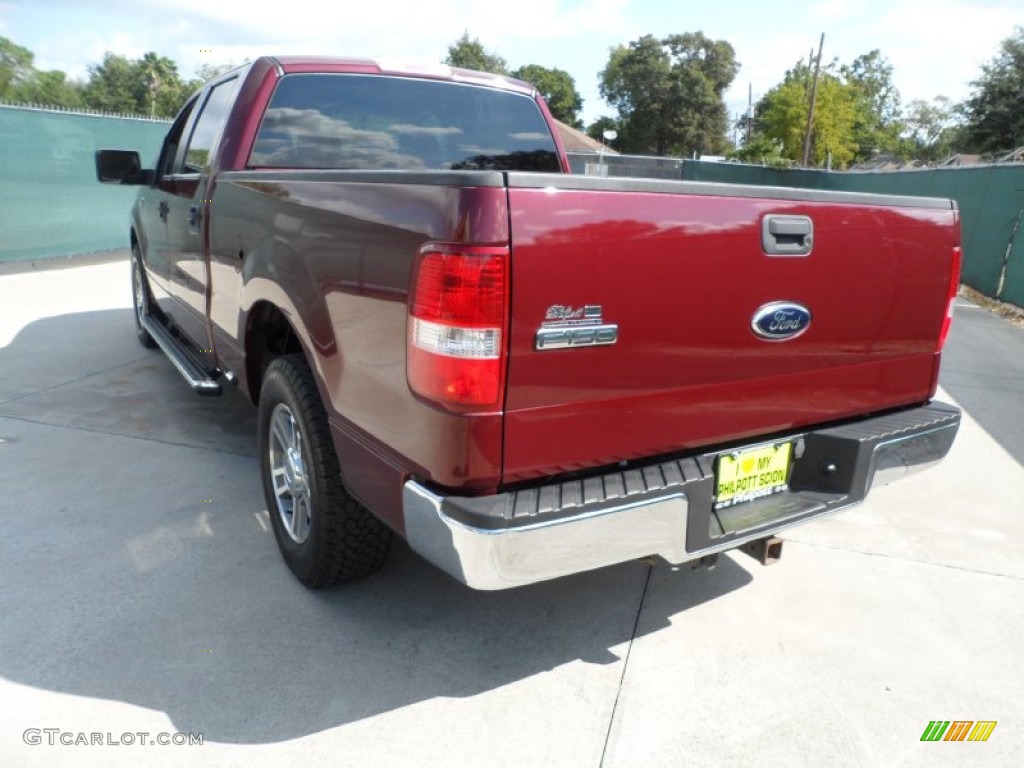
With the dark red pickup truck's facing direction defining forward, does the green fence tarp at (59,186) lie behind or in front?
in front

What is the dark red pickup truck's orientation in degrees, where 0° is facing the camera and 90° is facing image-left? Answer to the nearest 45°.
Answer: approximately 135°

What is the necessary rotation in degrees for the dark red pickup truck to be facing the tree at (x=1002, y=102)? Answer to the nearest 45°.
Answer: approximately 90° to its right
